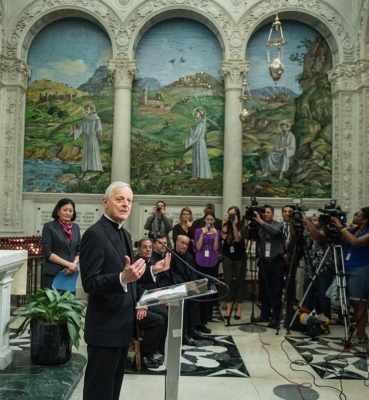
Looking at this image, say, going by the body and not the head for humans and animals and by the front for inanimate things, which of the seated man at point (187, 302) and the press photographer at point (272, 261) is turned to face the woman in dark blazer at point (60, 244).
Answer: the press photographer

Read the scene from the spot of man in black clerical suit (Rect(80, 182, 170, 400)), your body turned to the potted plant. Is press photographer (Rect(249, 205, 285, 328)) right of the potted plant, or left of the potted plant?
right

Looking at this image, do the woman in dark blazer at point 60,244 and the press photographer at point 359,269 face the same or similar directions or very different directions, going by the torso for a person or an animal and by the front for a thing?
very different directions

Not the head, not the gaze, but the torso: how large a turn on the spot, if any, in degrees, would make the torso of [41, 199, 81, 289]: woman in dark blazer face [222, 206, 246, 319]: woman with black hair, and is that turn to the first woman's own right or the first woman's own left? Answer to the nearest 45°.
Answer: approximately 90° to the first woman's own left

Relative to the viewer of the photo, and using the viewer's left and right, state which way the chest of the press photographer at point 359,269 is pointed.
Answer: facing to the left of the viewer

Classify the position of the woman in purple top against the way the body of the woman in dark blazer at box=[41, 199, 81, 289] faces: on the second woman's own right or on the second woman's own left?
on the second woman's own left

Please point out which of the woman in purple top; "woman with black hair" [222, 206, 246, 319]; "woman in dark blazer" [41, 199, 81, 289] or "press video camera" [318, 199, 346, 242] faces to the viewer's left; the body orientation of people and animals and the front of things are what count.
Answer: the press video camera

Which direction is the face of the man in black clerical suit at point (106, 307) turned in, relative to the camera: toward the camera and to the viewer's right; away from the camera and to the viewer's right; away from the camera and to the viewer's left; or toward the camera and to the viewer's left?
toward the camera and to the viewer's right

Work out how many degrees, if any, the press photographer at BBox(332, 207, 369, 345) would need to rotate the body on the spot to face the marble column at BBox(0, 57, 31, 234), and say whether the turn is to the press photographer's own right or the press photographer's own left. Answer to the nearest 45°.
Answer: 0° — they already face it

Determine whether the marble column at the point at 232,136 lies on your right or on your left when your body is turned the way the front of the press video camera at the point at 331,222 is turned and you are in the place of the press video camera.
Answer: on your right
